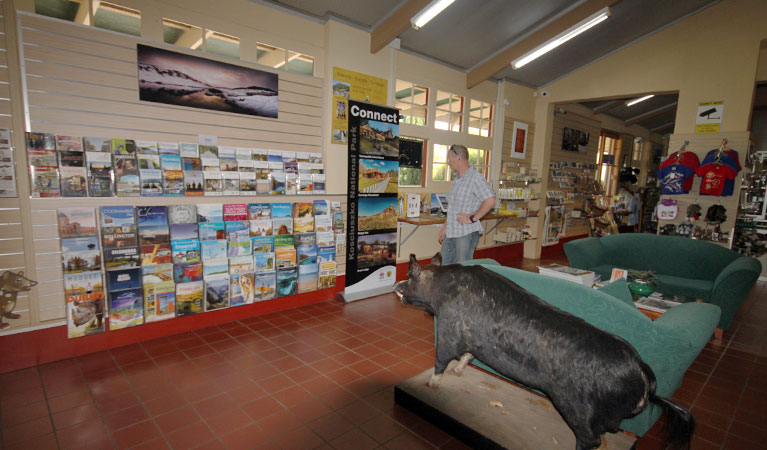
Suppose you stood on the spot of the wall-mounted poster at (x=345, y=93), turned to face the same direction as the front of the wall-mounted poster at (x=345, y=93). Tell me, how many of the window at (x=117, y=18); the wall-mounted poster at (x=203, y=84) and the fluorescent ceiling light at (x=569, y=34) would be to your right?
2

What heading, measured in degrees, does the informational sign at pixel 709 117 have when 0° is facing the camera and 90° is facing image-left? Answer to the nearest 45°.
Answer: approximately 0°

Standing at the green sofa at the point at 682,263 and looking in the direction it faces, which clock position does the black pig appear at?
The black pig is roughly at 11 o'clock from the green sofa.

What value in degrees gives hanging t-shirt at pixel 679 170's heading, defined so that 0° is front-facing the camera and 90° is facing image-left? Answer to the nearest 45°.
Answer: approximately 0°

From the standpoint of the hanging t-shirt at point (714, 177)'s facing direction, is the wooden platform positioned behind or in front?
in front

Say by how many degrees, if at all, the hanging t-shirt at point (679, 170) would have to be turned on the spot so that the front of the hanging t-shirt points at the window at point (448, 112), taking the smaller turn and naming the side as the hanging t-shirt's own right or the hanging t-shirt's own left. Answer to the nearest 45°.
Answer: approximately 45° to the hanging t-shirt's own right

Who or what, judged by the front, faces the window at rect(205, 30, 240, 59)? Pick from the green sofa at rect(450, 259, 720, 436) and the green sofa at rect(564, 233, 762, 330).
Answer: the green sofa at rect(564, 233, 762, 330)

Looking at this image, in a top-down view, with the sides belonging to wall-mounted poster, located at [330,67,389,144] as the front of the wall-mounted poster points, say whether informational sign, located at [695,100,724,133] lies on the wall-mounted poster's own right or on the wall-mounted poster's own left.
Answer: on the wall-mounted poster's own left

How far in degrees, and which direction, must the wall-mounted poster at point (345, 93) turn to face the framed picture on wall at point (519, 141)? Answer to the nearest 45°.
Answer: approximately 90° to its left

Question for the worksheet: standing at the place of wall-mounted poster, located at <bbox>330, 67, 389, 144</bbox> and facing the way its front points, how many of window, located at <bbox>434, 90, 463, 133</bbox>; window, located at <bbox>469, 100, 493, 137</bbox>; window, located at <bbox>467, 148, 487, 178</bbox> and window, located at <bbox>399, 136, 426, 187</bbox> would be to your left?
4

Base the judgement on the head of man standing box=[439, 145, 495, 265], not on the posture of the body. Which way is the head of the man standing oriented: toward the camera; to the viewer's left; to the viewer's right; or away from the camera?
to the viewer's left

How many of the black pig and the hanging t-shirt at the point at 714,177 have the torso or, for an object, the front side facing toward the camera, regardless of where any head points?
1

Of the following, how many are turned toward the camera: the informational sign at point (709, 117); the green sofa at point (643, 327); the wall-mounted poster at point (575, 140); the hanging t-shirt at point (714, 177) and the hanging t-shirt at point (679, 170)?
4
